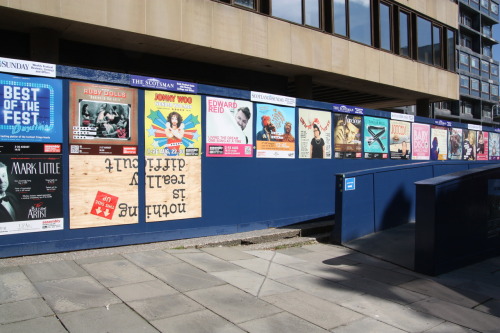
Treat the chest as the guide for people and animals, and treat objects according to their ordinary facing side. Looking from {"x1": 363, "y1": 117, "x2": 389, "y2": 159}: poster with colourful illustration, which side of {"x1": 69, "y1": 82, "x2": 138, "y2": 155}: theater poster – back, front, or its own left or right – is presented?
left

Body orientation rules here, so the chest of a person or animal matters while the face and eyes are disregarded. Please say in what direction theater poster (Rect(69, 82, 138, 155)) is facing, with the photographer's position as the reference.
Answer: facing the viewer and to the right of the viewer

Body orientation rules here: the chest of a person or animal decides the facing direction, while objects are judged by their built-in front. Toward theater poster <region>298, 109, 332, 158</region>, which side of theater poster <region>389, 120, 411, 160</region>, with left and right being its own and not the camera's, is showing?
right

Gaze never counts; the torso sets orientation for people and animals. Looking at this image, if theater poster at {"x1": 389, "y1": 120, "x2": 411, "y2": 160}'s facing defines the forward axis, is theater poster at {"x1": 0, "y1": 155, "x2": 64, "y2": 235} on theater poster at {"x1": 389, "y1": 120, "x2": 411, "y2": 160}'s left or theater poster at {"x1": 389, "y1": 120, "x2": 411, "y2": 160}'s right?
on its right

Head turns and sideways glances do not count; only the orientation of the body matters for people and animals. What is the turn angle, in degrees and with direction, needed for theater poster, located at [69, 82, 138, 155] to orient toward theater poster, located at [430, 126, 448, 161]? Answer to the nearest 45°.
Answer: approximately 90° to its left

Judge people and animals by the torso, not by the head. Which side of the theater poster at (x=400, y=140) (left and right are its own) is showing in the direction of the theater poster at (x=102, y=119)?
right

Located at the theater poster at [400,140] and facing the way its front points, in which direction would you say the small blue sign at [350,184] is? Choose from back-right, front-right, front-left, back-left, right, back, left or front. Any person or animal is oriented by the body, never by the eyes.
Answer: front-right
